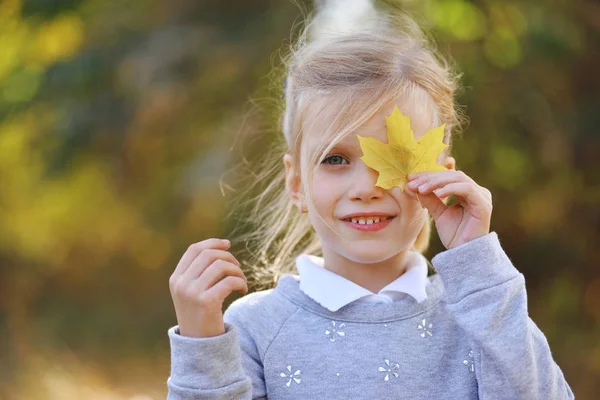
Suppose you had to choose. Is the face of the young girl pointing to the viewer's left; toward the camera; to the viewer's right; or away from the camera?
toward the camera

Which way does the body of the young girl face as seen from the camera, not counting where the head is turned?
toward the camera
